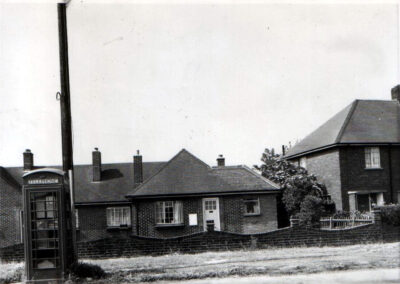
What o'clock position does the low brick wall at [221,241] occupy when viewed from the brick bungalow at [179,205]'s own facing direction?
The low brick wall is roughly at 12 o'clock from the brick bungalow.

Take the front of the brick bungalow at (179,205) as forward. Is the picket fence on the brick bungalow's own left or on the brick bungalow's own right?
on the brick bungalow's own left

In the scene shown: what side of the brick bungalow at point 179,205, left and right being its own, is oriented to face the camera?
front

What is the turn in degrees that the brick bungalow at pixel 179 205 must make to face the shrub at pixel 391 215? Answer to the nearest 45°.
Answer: approximately 45° to its left

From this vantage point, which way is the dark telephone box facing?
toward the camera

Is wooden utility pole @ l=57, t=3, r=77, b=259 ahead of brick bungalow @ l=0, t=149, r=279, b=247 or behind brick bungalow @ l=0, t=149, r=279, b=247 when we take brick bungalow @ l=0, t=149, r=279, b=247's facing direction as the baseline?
ahead

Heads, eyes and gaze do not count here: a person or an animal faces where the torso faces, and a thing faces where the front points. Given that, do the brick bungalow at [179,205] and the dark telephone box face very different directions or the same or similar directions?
same or similar directions

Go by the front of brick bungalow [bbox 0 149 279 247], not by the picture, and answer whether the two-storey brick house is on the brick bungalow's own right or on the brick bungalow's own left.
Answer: on the brick bungalow's own left

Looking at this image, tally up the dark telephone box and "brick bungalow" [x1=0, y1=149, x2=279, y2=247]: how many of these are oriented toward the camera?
2

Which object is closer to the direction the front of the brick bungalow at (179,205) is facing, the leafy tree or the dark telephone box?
the dark telephone box
